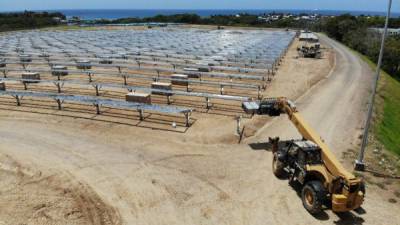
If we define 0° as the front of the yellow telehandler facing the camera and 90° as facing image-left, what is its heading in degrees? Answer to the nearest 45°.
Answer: approximately 135°
